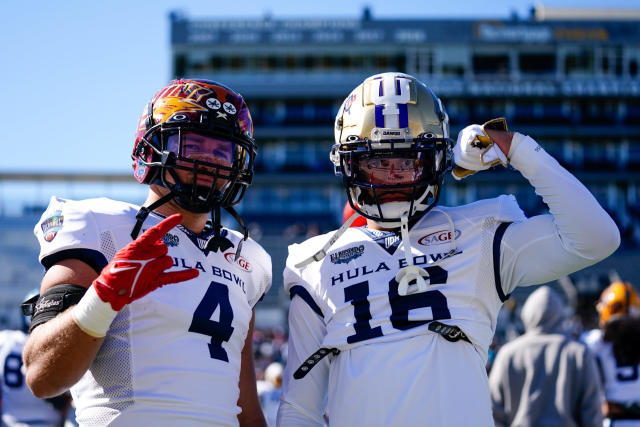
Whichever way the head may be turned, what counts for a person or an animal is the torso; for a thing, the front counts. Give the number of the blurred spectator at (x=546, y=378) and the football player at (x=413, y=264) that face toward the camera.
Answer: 1

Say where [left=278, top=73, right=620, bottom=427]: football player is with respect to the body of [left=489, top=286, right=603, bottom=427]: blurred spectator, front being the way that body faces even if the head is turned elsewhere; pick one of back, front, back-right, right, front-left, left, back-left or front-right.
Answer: back

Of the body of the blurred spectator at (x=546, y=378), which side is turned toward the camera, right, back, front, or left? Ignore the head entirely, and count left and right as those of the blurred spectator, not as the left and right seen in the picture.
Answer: back

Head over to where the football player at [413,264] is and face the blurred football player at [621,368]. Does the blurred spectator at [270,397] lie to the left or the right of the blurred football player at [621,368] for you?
left

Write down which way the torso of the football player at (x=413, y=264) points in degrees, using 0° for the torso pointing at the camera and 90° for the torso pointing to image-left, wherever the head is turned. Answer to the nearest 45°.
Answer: approximately 0°

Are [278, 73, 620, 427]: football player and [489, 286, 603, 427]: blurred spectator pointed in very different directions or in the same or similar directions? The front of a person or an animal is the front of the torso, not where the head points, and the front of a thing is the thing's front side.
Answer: very different directions

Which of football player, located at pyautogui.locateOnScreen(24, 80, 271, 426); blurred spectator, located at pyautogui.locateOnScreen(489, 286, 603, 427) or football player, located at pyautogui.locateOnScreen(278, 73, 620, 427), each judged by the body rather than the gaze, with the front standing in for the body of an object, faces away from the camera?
the blurred spectator

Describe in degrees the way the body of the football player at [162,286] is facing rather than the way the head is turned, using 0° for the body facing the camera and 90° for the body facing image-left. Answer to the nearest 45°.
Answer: approximately 315°
